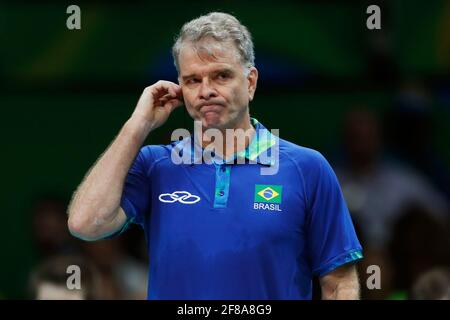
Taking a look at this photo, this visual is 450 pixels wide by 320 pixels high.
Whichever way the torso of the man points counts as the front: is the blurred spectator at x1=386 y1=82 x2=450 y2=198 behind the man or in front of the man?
behind

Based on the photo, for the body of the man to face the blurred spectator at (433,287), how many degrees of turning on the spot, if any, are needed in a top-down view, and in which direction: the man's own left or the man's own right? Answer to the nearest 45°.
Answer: approximately 135° to the man's own left

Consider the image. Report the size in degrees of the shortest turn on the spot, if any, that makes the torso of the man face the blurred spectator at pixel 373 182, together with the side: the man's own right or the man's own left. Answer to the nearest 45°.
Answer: approximately 180°

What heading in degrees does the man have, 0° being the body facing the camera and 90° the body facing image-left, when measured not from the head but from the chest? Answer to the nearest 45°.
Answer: approximately 0°

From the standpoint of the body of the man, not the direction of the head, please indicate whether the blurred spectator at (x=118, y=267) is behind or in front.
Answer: behind
